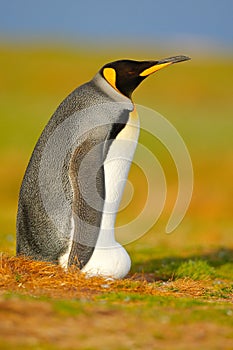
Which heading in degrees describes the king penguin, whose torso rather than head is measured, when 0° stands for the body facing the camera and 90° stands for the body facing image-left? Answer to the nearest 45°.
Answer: approximately 270°

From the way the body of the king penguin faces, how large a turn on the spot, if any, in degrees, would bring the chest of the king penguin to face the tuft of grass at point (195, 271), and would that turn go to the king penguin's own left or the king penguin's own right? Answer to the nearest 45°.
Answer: approximately 45° to the king penguin's own left
